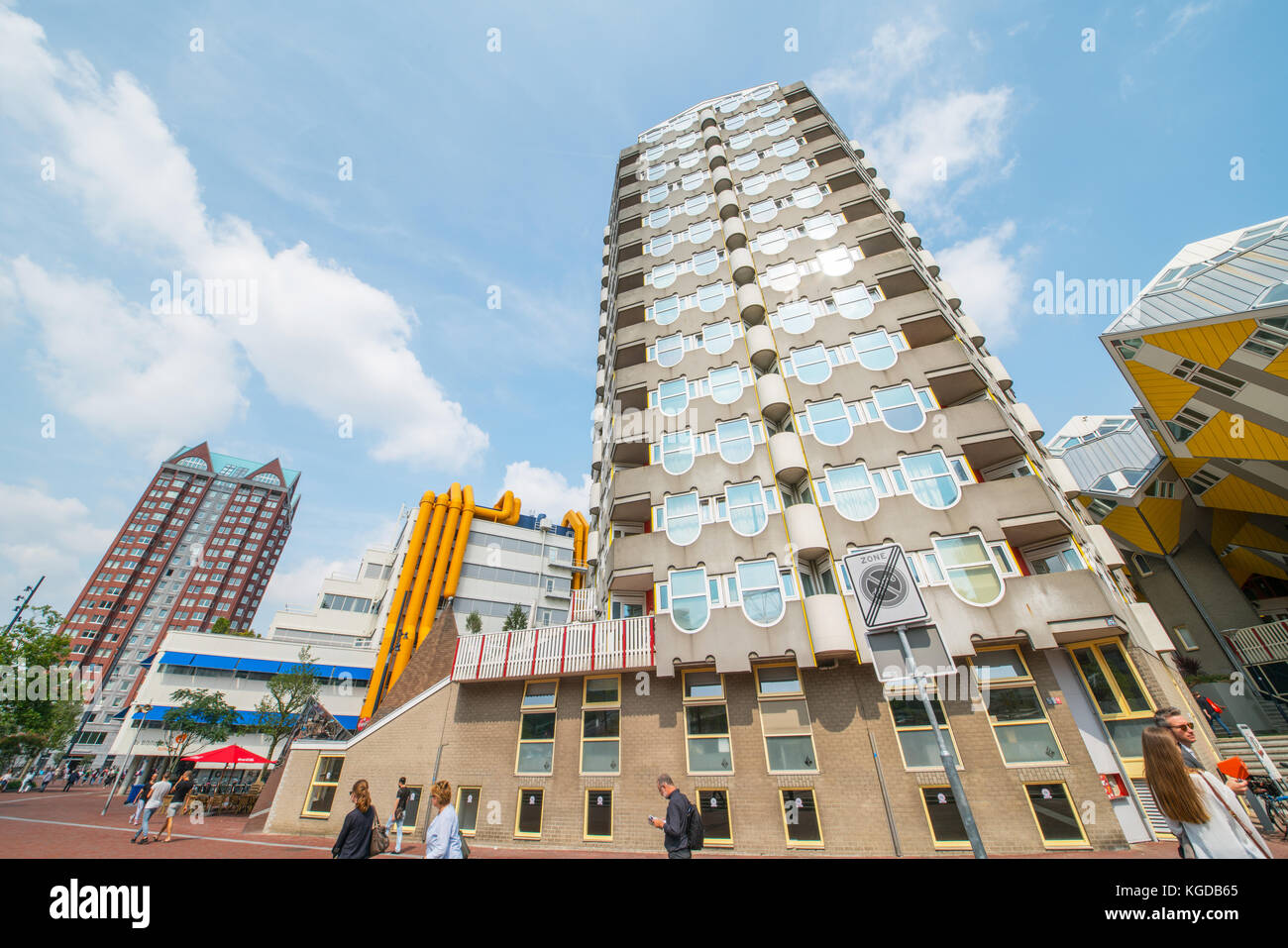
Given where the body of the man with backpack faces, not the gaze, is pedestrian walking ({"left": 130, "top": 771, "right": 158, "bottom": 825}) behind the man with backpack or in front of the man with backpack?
in front

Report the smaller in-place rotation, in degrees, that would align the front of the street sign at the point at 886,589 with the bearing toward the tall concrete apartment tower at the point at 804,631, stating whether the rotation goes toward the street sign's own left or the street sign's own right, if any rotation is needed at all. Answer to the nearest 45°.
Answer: approximately 180°

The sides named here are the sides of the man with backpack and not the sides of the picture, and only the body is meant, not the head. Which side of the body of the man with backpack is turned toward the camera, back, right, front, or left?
left

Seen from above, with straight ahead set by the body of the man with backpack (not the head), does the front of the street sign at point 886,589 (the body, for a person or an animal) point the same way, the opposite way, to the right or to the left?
to the left

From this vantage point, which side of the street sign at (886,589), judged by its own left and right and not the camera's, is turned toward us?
front

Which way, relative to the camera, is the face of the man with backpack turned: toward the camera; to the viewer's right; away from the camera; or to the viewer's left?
to the viewer's left

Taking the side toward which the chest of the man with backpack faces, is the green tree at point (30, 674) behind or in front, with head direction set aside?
in front

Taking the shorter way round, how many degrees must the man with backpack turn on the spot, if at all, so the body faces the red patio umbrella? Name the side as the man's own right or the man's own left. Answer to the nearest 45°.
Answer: approximately 45° to the man's own right

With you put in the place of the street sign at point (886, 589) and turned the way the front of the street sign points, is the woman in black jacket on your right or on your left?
on your right

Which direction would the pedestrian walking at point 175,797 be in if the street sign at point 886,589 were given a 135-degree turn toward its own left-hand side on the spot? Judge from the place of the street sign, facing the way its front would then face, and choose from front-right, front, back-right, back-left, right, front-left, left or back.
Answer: back-left

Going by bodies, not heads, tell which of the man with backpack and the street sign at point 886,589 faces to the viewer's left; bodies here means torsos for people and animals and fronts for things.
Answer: the man with backpack

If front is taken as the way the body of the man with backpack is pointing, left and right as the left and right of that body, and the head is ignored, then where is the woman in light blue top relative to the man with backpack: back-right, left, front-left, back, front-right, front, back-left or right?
front

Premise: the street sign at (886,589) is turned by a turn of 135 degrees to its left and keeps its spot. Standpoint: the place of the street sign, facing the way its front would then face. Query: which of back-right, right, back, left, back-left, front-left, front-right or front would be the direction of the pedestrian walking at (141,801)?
back-left

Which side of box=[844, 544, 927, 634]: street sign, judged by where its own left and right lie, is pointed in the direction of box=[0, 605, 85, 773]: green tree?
right

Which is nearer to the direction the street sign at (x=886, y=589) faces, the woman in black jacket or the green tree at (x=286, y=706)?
the woman in black jacket
